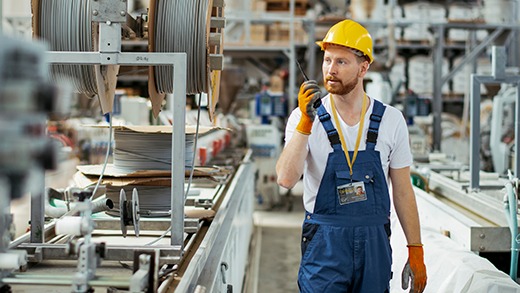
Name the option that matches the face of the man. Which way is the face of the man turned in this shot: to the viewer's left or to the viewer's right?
to the viewer's left

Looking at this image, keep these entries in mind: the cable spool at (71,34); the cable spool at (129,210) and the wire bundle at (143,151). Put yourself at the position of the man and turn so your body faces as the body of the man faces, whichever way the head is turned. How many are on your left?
0

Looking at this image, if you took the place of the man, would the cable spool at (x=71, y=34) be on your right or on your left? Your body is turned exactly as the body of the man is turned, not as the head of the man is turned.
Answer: on your right

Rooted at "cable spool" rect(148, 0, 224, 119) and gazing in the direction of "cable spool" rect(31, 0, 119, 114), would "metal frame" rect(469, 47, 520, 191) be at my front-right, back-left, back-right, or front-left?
back-right

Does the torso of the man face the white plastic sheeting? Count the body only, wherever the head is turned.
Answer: no

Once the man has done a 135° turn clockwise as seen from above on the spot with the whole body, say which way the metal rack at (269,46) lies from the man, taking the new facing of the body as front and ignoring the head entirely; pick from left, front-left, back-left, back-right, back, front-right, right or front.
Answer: front-right

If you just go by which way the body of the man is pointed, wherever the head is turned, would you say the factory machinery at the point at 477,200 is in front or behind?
behind

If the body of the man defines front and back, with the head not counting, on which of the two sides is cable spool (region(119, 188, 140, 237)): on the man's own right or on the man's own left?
on the man's own right

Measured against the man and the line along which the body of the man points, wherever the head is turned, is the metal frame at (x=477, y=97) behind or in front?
behind

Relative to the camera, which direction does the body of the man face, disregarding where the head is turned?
toward the camera

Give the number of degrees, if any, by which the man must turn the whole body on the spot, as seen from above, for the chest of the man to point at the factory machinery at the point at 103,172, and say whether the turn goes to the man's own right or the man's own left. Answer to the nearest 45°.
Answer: approximately 90° to the man's own right
